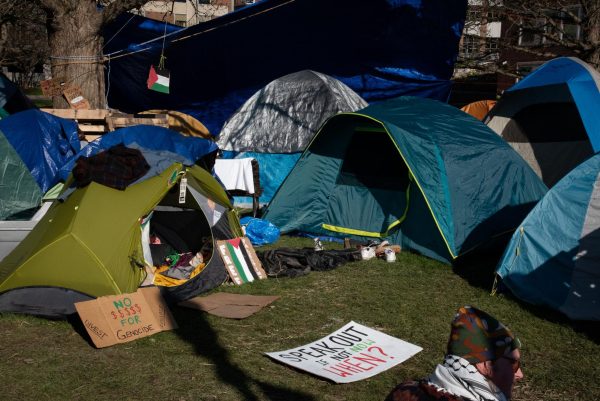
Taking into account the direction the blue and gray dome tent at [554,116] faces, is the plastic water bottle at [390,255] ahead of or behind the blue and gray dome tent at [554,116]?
ahead

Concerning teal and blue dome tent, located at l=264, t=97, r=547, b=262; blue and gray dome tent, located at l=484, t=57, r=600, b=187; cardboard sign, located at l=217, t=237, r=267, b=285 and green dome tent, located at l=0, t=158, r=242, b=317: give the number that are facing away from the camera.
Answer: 0

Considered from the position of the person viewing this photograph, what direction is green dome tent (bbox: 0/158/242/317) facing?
facing the viewer and to the right of the viewer

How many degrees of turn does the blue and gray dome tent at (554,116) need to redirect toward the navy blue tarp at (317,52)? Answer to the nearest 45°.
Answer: approximately 90° to its right

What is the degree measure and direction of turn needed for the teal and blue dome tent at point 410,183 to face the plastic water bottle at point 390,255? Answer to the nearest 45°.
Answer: approximately 45° to its left

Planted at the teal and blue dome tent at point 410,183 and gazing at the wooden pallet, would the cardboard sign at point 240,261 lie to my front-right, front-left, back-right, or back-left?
front-left

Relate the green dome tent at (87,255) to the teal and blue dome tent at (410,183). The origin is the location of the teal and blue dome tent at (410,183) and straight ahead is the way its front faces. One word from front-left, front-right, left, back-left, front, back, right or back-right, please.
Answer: front

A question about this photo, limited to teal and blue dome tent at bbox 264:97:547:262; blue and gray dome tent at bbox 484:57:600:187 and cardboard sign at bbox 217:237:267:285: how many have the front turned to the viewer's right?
0

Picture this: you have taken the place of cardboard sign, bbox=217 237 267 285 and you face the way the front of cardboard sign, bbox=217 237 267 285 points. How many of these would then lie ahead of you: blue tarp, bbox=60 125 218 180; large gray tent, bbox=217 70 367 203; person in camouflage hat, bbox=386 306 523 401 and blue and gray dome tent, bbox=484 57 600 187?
1

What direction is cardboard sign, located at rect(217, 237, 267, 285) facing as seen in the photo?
toward the camera

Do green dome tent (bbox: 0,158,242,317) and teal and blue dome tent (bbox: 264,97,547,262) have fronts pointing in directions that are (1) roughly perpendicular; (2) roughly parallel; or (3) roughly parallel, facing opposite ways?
roughly perpendicular

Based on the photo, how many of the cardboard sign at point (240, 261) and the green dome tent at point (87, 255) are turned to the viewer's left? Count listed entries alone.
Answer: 0

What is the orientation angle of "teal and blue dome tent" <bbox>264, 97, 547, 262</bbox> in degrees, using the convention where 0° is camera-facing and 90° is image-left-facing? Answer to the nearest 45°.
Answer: approximately 45°

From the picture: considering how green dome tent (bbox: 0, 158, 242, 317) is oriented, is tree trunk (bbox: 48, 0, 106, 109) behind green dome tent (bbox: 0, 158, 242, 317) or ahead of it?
behind

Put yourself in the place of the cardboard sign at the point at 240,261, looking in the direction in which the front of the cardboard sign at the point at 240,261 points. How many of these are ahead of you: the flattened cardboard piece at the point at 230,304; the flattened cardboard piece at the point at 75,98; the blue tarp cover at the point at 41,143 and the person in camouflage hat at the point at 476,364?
2

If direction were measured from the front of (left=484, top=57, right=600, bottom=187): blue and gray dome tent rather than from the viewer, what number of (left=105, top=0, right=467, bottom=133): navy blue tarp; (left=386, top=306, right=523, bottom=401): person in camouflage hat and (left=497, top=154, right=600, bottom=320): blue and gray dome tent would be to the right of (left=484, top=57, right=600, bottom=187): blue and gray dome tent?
1

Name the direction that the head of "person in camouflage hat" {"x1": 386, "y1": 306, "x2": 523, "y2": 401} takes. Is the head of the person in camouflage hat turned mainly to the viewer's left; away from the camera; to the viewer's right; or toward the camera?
to the viewer's right
